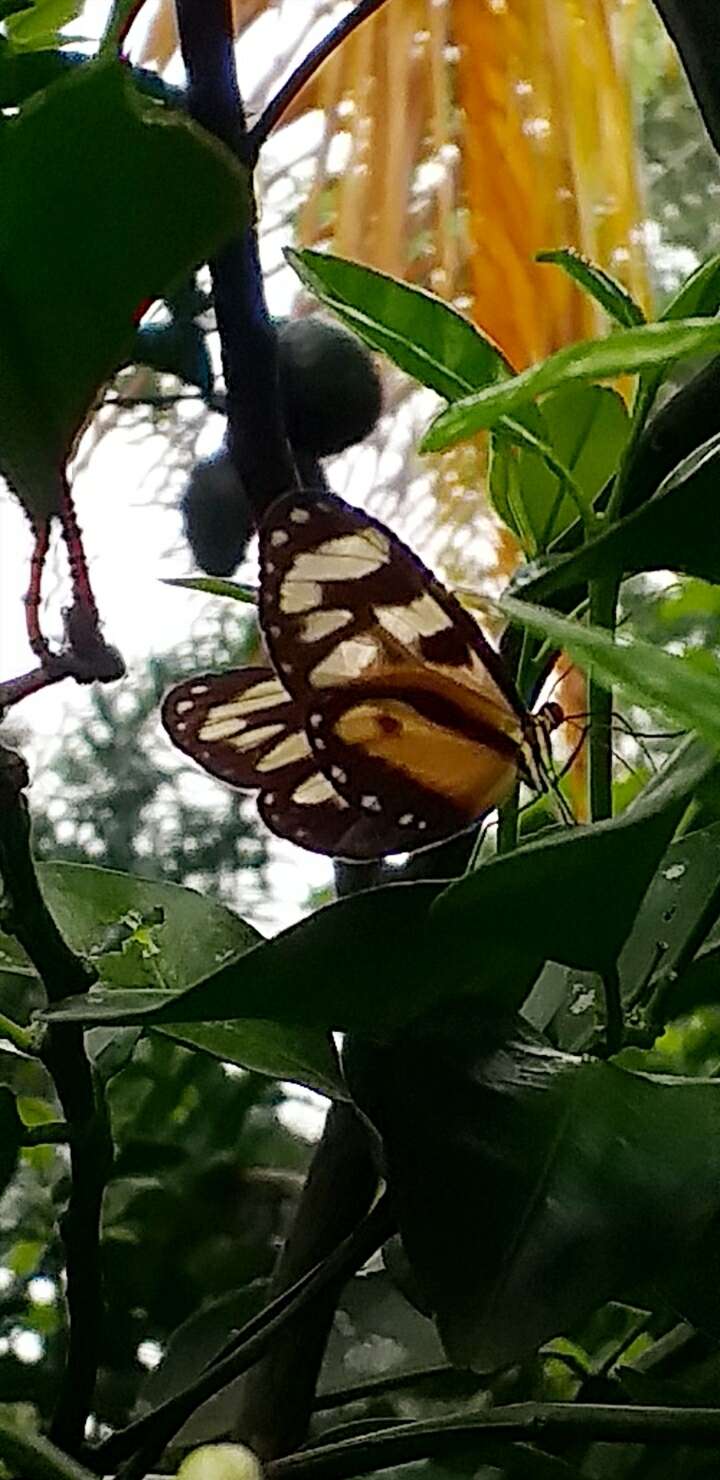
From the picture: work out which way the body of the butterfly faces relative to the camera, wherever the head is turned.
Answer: to the viewer's right
